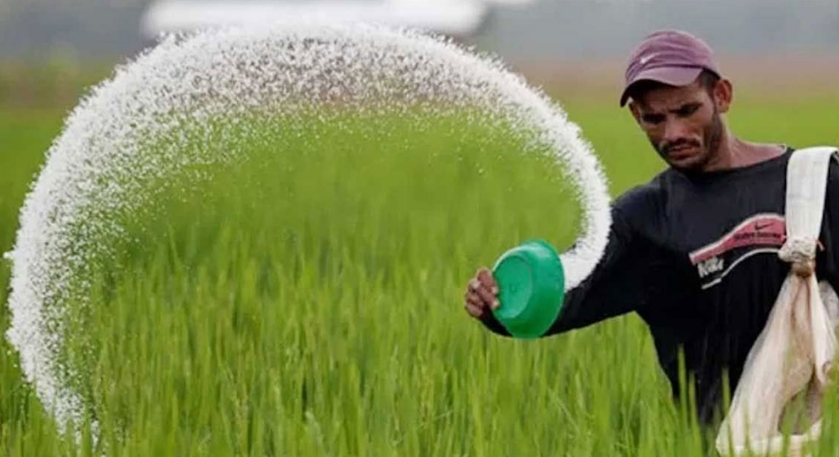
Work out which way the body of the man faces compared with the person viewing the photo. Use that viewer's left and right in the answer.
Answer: facing the viewer

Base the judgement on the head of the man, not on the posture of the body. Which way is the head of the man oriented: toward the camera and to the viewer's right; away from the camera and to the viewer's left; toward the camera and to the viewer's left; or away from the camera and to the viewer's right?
toward the camera and to the viewer's left
